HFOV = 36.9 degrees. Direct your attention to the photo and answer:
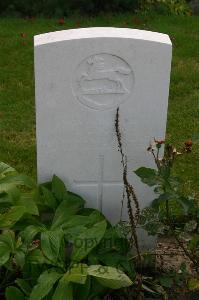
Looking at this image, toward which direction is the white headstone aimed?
toward the camera

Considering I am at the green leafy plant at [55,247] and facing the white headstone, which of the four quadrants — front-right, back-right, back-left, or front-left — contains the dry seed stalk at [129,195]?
front-right
